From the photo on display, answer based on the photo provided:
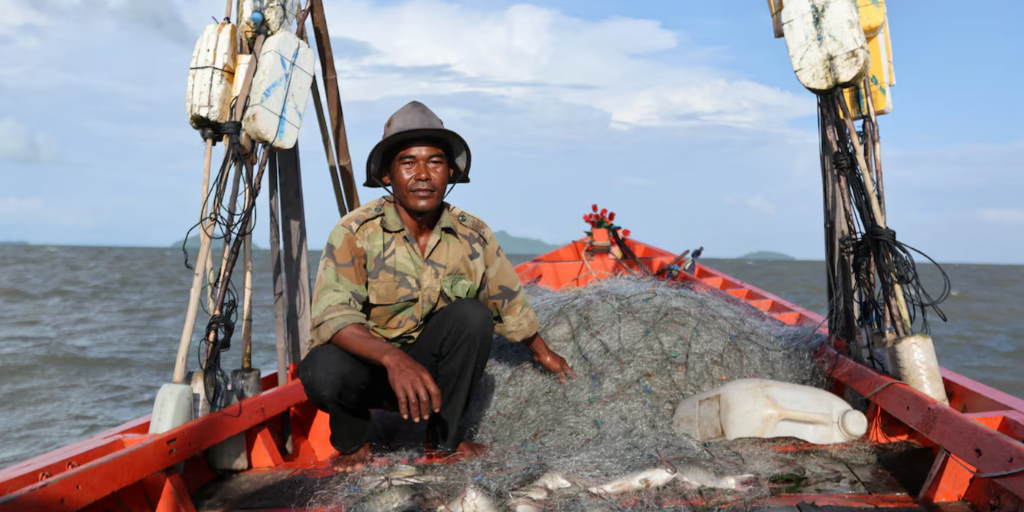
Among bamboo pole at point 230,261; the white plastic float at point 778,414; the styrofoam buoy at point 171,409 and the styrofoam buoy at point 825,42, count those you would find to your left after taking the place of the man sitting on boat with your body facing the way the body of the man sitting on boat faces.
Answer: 2

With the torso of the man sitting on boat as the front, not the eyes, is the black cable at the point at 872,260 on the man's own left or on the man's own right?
on the man's own left

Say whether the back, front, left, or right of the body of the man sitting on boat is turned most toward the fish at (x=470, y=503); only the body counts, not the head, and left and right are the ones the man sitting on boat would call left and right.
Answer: front

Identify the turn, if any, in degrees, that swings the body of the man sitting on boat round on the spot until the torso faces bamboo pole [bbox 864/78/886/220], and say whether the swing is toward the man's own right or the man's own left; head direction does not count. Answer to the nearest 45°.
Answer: approximately 90° to the man's own left

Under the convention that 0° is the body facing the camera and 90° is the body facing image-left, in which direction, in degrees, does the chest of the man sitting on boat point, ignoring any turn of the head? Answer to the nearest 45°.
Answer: approximately 0°

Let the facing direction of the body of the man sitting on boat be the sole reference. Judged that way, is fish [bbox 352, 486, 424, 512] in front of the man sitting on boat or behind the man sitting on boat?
in front

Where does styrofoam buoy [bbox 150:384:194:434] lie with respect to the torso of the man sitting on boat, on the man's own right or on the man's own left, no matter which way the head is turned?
on the man's own right

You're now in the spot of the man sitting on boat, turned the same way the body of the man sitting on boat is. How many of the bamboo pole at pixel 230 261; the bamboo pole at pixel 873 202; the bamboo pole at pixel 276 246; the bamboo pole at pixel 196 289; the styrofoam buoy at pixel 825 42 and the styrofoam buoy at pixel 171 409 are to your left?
2

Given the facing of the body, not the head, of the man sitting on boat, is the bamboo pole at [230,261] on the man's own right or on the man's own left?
on the man's own right

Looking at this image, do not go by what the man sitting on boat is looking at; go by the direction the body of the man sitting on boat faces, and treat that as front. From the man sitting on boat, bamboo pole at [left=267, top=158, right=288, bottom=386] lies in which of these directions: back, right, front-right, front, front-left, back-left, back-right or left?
back-right

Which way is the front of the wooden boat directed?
away from the camera
